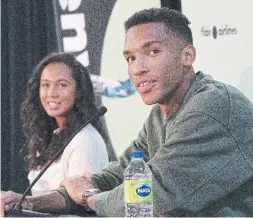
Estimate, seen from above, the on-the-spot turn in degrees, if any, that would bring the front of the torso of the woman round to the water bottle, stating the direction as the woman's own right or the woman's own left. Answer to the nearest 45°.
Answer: approximately 45° to the woman's own left

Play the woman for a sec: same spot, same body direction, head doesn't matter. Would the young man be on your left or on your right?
on your left

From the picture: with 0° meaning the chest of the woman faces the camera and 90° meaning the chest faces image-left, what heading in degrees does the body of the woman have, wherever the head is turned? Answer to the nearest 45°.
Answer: approximately 45°
